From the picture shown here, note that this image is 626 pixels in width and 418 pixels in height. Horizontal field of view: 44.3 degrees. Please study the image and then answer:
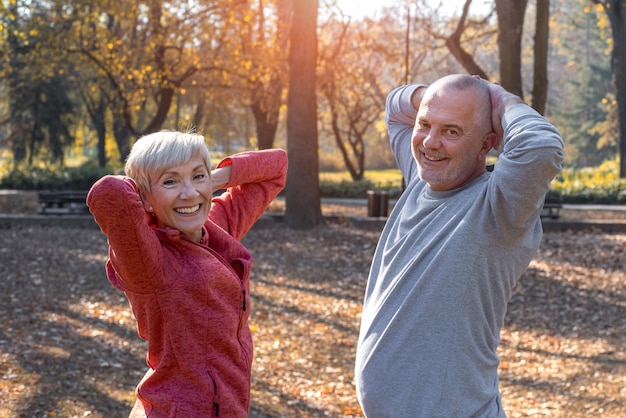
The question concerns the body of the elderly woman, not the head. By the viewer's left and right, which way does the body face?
facing the viewer and to the right of the viewer

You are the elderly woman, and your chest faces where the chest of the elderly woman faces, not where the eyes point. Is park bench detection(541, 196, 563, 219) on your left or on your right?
on your left

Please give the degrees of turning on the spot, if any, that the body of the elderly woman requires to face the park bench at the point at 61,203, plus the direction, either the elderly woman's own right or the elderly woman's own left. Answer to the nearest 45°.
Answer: approximately 135° to the elderly woman's own left

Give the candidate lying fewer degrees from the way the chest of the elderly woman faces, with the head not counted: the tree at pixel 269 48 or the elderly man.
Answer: the elderly man

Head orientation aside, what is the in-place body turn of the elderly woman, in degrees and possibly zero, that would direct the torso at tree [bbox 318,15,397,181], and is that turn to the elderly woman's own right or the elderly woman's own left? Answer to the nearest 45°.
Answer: approximately 135° to the elderly woman's own left

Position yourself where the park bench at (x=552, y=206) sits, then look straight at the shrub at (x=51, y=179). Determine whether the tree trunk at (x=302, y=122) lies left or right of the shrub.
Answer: left

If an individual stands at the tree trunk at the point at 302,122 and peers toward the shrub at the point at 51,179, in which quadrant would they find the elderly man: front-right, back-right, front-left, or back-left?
back-left

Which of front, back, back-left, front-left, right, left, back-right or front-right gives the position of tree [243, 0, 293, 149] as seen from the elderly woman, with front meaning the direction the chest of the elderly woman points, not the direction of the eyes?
back-left

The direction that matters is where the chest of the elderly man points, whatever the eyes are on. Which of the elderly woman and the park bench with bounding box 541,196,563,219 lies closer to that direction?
the elderly woman

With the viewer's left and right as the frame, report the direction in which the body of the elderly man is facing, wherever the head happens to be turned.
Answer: facing the viewer and to the left of the viewer

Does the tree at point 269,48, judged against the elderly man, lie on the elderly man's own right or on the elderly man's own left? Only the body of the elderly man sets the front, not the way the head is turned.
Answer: on the elderly man's own right

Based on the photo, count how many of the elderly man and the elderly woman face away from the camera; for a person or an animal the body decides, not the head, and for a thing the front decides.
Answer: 0
